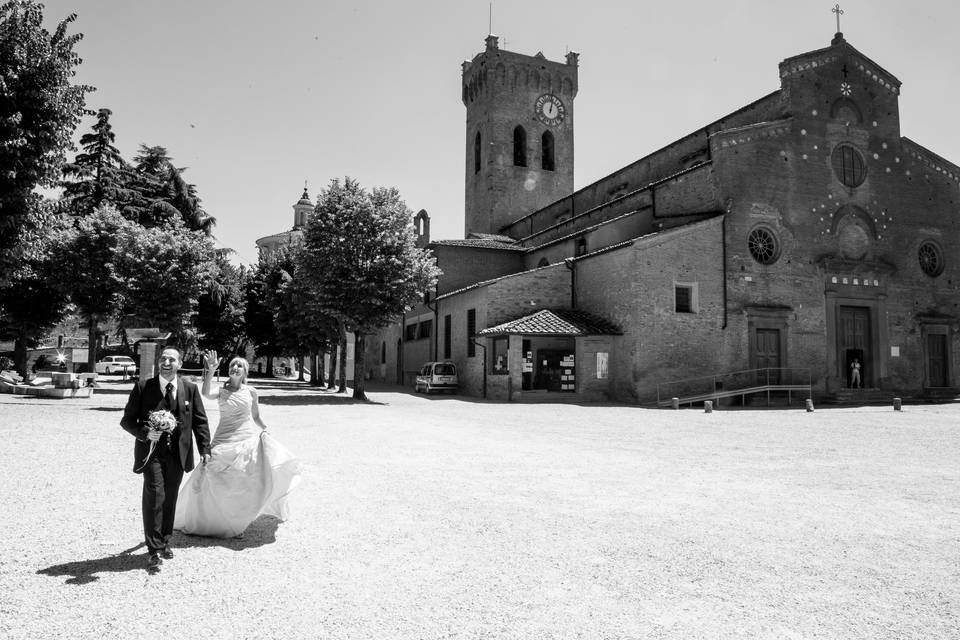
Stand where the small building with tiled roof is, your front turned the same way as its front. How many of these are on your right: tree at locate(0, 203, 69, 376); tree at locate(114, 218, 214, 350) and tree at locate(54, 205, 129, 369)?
3

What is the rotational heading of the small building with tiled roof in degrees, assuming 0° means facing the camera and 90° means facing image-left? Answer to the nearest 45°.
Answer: approximately 0°

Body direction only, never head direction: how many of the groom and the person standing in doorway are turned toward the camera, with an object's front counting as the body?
2

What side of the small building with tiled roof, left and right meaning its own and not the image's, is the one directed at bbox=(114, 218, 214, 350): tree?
right

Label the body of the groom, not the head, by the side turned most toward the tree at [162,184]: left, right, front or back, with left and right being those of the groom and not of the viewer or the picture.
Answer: back

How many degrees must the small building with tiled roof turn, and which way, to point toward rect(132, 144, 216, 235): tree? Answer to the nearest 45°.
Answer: approximately 135° to its right

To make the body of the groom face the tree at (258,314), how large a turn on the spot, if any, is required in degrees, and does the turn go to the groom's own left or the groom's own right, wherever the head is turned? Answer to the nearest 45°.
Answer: approximately 180°

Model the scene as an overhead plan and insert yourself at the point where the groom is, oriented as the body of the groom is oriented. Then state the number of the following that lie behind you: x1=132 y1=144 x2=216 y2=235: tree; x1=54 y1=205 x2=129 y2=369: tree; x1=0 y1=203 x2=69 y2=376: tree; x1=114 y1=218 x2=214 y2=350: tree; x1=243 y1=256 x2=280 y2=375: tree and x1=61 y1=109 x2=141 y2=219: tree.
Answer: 6

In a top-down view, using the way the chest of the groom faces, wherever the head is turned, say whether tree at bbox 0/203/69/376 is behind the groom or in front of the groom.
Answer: behind

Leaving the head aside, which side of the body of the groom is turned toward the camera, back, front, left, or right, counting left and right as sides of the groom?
front

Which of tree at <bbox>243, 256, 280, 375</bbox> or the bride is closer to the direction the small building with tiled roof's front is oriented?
the bride

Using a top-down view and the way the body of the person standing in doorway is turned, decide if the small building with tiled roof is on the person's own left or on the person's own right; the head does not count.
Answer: on the person's own right

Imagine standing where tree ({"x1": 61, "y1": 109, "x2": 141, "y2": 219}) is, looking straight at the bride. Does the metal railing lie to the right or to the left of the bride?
left

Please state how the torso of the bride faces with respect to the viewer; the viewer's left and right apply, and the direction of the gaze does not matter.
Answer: facing the viewer
